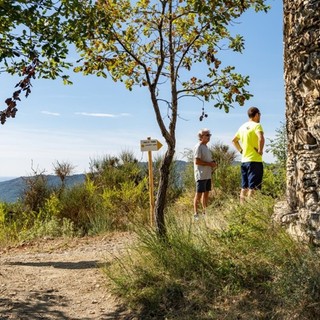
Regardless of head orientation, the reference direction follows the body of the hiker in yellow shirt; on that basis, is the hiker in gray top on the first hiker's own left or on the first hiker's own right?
on the first hiker's own left

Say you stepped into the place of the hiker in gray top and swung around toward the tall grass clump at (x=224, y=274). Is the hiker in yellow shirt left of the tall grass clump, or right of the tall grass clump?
left

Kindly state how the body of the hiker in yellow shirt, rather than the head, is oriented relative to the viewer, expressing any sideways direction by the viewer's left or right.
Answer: facing away from the viewer and to the right of the viewer

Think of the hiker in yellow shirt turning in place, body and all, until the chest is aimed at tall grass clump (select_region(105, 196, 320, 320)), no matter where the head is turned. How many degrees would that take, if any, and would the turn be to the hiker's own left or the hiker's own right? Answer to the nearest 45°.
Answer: approximately 135° to the hiker's own right
